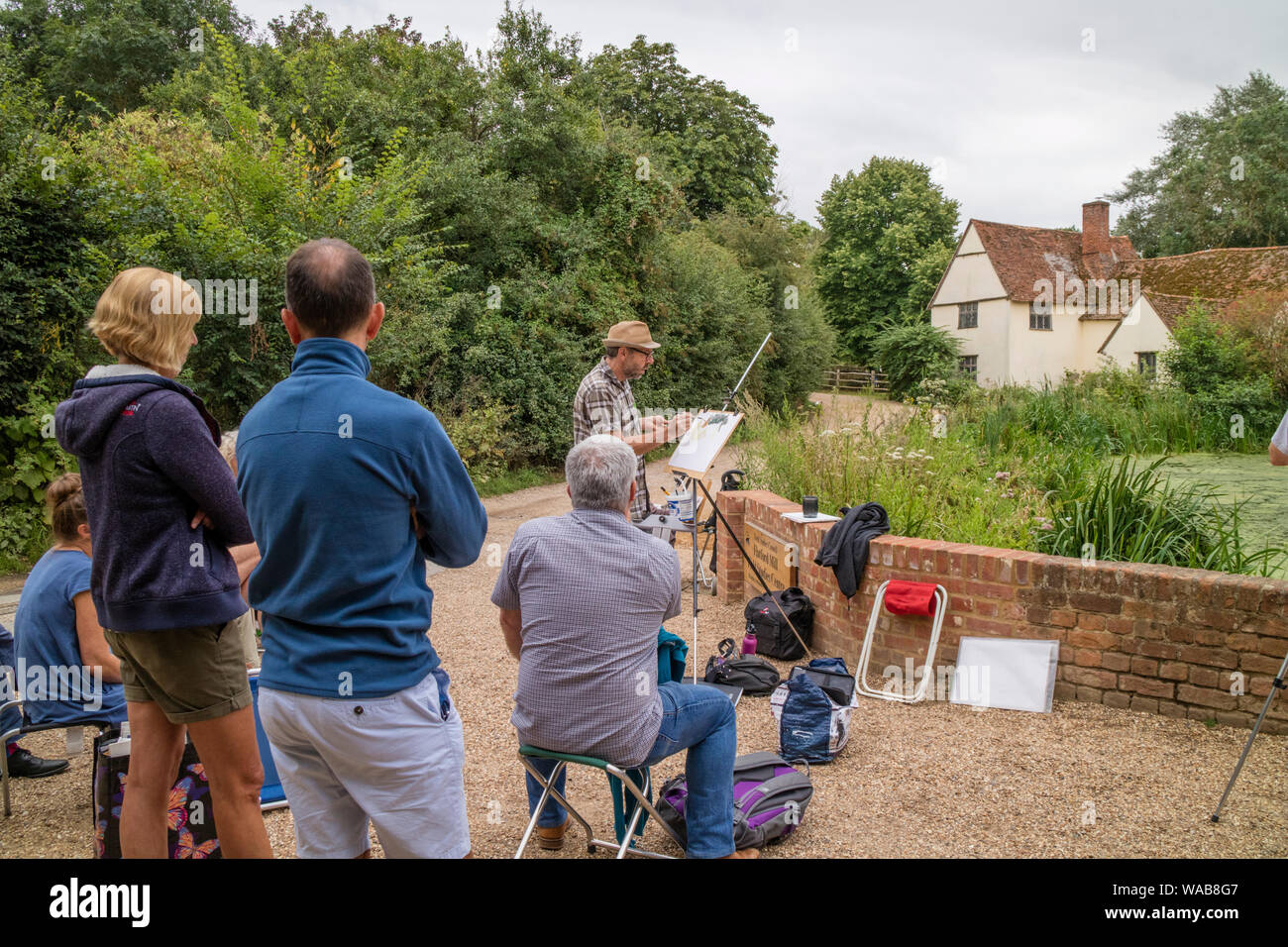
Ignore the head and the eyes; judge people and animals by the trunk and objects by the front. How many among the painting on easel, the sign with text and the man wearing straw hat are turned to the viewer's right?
1

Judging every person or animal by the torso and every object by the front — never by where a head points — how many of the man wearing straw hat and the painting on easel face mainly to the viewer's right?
1

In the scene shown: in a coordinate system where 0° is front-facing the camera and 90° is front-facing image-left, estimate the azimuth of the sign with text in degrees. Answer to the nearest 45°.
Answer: approximately 45°

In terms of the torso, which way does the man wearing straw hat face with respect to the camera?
to the viewer's right

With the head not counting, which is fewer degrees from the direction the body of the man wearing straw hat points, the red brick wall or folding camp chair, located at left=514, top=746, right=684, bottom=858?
the red brick wall

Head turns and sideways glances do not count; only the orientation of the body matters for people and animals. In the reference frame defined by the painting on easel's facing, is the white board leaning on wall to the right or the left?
on its left

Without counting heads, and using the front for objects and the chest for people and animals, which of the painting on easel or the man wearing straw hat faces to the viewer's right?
the man wearing straw hat

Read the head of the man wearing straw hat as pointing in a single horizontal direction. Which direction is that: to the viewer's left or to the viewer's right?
to the viewer's right

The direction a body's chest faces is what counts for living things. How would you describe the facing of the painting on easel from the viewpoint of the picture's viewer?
facing the viewer and to the left of the viewer

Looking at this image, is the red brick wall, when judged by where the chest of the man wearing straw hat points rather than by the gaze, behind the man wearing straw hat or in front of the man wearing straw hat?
in front

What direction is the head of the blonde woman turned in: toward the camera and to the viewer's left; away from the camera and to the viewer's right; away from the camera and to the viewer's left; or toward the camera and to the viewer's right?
away from the camera and to the viewer's right

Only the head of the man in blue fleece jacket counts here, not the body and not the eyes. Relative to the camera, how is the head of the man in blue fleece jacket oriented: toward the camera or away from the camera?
away from the camera

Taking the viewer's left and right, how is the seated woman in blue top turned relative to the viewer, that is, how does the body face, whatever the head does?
facing away from the viewer and to the right of the viewer

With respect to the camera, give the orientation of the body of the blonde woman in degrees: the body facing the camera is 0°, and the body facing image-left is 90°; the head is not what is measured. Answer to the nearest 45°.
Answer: approximately 225°
